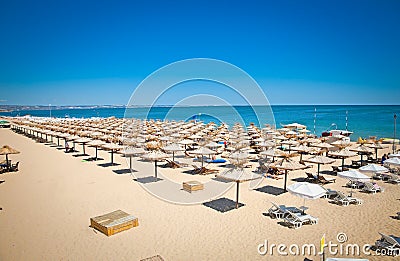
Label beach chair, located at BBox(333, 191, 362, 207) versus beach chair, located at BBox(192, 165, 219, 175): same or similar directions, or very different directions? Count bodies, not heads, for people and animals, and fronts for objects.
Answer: same or similar directions

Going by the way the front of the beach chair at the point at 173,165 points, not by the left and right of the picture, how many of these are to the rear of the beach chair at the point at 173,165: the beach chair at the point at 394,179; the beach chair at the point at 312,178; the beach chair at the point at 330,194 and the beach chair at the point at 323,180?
0

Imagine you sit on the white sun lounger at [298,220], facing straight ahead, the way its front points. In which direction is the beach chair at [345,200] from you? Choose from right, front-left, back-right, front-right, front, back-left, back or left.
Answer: front-left

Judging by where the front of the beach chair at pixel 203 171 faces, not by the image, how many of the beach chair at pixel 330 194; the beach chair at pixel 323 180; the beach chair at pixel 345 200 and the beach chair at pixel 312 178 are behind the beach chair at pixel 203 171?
0

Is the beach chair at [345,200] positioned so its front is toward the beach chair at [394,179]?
no

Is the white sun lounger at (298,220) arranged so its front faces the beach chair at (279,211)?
no

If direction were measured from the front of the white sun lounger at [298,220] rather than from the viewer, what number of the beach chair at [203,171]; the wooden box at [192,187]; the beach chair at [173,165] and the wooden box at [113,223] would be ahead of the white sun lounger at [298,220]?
0

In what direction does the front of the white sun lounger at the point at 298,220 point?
to the viewer's right

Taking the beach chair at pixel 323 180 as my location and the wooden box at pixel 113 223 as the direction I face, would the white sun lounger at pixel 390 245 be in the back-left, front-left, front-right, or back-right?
front-left

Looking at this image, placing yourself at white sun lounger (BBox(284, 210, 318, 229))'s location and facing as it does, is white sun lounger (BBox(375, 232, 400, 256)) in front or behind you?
in front

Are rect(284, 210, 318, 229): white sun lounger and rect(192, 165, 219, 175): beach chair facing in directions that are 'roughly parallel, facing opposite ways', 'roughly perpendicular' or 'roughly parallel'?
roughly parallel

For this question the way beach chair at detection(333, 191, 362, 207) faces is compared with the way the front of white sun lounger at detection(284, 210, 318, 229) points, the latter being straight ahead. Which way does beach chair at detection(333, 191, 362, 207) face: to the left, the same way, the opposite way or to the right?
the same way
